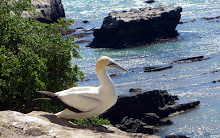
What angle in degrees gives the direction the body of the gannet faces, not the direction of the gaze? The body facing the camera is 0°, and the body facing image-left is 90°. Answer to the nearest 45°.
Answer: approximately 270°

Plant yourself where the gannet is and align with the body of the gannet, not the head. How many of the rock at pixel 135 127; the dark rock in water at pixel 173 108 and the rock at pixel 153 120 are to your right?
0

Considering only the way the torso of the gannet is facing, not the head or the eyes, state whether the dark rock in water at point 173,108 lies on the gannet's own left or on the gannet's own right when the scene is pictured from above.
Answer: on the gannet's own left

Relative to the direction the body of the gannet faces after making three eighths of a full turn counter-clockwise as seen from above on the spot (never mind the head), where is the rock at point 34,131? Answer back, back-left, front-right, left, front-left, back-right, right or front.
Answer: left
